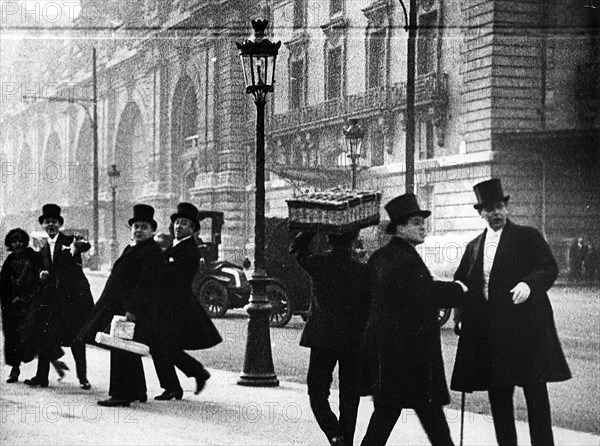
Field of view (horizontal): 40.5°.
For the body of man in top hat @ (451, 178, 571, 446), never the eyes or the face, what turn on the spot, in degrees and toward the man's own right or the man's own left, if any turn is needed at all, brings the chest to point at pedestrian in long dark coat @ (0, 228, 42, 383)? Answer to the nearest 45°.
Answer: approximately 45° to the man's own right

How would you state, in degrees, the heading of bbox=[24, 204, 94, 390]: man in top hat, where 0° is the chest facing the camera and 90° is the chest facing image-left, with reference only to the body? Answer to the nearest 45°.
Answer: approximately 45°

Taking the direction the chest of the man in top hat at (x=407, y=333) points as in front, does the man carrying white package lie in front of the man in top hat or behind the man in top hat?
behind

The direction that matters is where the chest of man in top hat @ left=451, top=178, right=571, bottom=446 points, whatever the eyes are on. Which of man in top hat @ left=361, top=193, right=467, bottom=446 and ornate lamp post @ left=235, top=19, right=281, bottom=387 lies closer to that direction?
the man in top hat @ left=361, top=193, right=467, bottom=446

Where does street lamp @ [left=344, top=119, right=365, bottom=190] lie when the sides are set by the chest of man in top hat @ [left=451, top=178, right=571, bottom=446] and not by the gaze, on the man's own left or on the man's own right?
on the man's own right

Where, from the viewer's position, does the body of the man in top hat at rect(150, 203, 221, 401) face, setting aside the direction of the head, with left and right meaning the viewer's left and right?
facing to the left of the viewer

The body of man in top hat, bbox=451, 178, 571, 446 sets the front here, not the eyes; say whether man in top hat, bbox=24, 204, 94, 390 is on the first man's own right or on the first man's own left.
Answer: on the first man's own right

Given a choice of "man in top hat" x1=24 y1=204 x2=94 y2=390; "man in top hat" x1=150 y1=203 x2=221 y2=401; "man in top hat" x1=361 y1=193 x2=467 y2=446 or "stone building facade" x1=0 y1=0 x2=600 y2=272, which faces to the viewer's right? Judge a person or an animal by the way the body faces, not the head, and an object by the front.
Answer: "man in top hat" x1=361 y1=193 x2=467 y2=446

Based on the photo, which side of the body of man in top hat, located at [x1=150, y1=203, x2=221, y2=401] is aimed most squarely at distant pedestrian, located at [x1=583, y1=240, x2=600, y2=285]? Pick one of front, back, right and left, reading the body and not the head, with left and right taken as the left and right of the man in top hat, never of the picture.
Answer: back

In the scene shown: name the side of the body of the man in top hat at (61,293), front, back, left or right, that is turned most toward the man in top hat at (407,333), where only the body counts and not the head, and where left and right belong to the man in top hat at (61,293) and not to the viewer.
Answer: left
